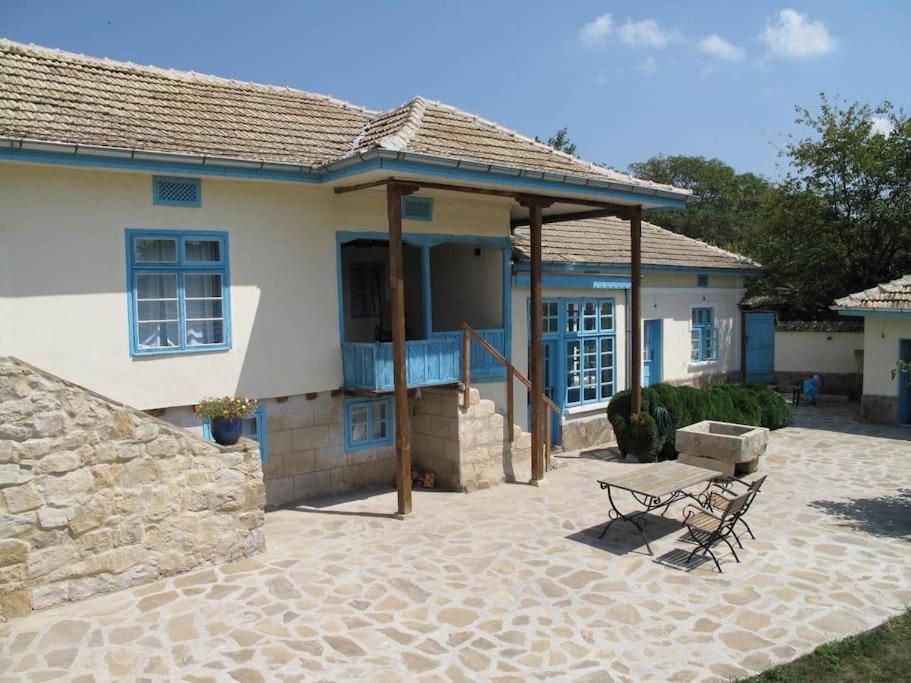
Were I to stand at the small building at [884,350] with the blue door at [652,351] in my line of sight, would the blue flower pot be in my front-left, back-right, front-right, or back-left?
front-left

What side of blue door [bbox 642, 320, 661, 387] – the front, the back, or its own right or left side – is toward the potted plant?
right

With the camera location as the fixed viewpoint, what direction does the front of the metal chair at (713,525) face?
facing away from the viewer and to the left of the viewer

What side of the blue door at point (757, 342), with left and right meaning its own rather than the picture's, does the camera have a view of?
front

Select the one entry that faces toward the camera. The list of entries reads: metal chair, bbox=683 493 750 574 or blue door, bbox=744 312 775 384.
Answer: the blue door

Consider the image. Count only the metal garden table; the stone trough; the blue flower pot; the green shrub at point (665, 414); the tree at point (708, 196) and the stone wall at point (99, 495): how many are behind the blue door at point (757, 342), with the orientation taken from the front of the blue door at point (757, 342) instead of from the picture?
1

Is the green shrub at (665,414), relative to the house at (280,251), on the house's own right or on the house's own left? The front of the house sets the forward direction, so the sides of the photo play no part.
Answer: on the house's own left

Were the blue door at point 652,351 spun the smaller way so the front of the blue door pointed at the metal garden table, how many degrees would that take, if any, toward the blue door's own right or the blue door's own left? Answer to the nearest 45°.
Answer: approximately 45° to the blue door's own right

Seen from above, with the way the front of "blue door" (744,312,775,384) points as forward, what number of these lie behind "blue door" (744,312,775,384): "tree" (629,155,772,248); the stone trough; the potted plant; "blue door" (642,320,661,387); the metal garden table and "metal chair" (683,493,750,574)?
1

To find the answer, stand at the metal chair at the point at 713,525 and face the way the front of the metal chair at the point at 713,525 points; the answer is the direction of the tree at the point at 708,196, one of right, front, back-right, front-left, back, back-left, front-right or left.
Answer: front-right

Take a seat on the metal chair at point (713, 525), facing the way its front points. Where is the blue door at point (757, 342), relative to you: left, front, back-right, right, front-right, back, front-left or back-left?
front-right

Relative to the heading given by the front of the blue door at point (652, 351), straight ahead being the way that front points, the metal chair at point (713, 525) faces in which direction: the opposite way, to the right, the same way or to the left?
the opposite way

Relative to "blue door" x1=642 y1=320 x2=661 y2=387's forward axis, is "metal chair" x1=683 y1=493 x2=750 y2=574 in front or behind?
in front

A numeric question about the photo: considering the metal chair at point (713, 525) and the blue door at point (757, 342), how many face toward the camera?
1

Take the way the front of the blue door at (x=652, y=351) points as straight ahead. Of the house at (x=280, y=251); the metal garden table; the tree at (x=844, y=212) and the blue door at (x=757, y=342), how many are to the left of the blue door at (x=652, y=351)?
2

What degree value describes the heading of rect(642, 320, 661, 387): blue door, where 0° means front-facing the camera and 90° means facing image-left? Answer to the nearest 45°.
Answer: approximately 315°
